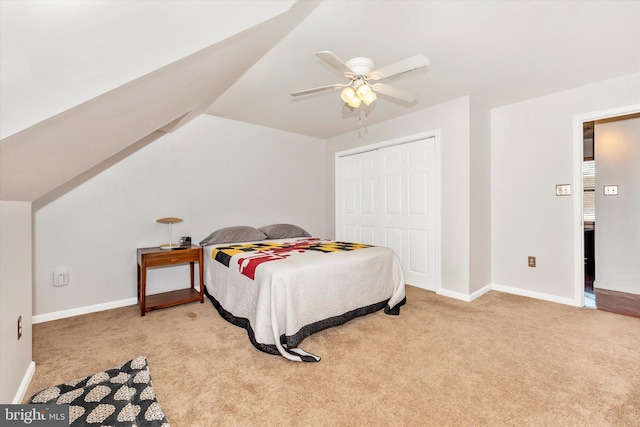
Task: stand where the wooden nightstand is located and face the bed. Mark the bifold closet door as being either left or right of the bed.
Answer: left

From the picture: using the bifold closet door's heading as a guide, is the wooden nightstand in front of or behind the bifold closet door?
in front

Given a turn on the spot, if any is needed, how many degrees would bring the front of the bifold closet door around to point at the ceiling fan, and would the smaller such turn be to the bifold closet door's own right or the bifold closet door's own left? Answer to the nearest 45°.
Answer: approximately 45° to the bifold closet door's own left

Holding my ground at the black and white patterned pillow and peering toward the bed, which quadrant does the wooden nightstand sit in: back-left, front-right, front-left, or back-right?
front-left

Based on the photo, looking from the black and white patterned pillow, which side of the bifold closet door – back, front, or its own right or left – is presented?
front

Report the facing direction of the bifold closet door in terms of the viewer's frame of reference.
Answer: facing the viewer and to the left of the viewer

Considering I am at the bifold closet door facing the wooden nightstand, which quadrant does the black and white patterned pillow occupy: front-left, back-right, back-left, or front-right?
front-left

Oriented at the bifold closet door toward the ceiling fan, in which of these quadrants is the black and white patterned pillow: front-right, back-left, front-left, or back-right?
front-right
